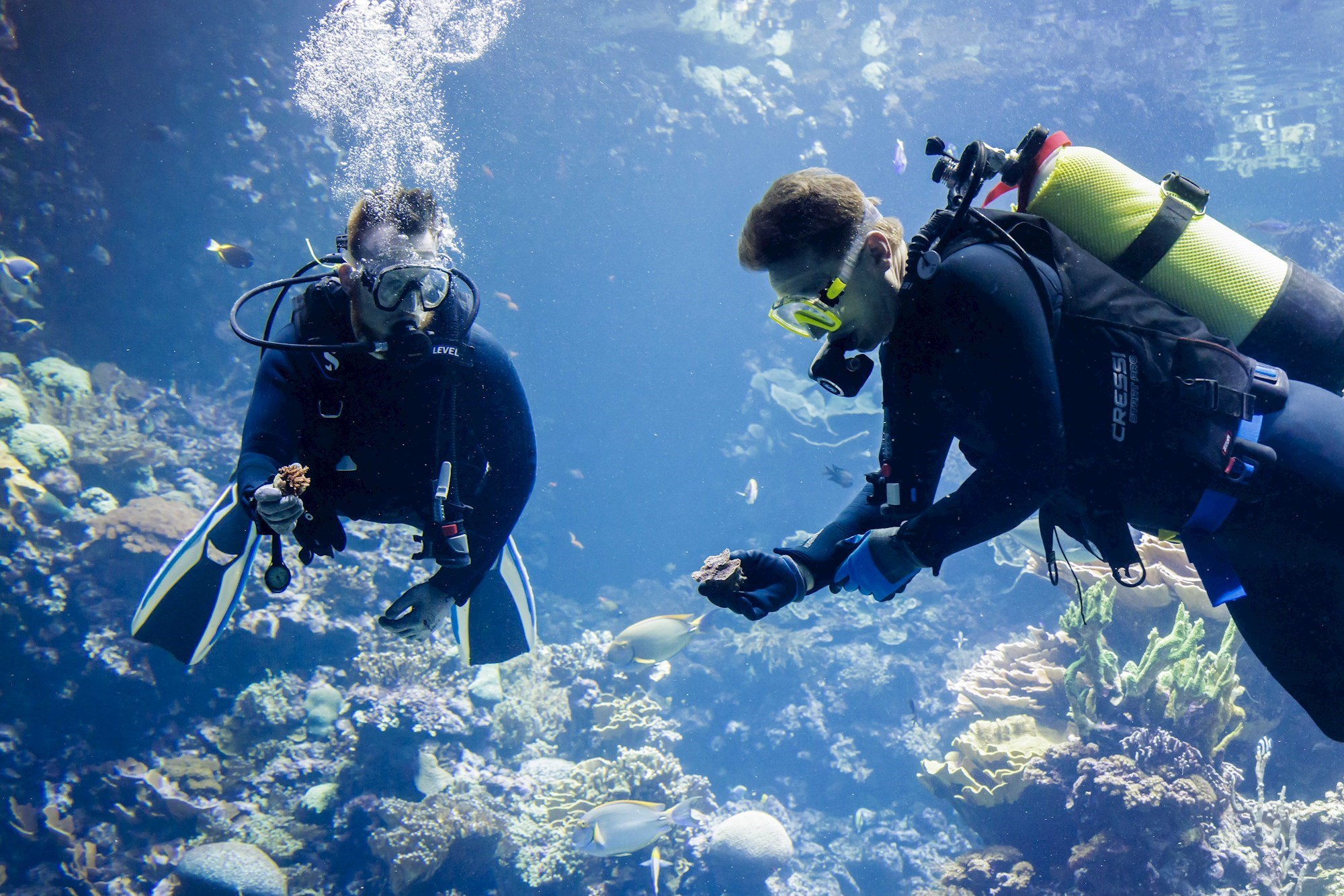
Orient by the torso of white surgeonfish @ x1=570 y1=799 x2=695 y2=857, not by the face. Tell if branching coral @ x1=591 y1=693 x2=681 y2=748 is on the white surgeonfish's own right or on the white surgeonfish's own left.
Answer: on the white surgeonfish's own right

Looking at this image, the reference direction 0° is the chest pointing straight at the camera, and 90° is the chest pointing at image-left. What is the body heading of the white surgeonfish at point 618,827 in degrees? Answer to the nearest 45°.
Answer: approximately 90°

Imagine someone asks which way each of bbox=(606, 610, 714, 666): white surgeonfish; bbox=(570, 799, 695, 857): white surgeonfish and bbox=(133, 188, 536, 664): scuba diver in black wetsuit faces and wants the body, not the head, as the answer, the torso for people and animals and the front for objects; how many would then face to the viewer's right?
0

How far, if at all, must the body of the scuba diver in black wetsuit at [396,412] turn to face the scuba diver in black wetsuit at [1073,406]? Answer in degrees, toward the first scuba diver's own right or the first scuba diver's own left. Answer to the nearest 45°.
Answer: approximately 45° to the first scuba diver's own left

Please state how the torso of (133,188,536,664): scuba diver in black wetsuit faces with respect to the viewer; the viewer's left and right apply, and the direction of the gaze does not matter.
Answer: facing the viewer

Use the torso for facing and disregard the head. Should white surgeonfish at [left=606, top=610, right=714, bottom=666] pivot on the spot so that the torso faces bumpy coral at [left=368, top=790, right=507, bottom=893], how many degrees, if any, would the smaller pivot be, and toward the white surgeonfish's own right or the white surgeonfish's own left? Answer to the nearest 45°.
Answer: approximately 45° to the white surgeonfish's own left

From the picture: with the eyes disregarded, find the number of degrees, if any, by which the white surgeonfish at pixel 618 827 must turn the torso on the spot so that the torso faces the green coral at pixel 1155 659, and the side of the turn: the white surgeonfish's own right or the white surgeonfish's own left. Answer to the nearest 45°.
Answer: approximately 180°

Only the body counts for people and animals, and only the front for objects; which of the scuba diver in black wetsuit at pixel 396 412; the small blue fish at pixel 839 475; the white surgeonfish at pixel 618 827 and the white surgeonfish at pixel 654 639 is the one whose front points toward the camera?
the scuba diver in black wetsuit
